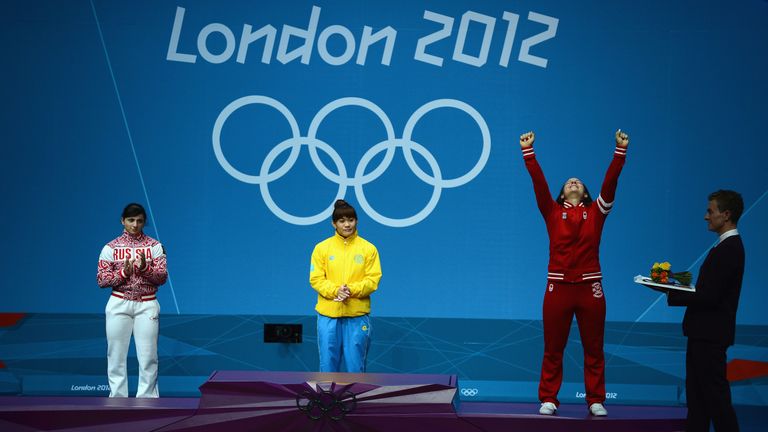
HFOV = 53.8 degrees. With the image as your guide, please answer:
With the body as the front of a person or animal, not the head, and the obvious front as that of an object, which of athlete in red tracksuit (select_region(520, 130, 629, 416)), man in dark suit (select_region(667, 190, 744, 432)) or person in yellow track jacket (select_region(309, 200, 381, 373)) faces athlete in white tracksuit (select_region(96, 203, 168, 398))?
the man in dark suit

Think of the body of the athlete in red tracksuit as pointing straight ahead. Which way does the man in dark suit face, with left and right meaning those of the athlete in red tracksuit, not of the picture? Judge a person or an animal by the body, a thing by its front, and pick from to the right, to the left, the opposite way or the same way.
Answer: to the right

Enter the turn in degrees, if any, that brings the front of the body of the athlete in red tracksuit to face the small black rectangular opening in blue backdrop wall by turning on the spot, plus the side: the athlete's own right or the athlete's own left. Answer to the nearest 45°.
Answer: approximately 135° to the athlete's own right

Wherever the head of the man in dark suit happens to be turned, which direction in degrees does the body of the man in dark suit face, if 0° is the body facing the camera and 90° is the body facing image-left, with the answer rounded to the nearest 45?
approximately 90°

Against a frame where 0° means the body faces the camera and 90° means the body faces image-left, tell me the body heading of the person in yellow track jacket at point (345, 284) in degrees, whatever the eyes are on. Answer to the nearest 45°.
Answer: approximately 0°

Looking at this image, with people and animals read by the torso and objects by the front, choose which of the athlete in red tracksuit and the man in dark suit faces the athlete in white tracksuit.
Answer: the man in dark suit

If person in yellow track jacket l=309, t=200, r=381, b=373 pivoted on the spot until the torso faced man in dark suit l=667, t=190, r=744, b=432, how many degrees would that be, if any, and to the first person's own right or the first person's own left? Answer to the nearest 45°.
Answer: approximately 45° to the first person's own left
